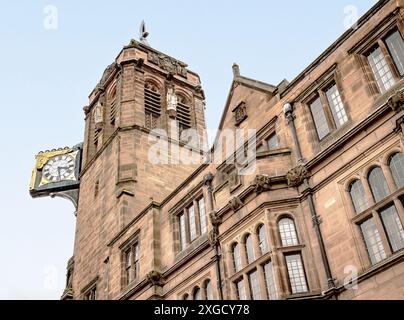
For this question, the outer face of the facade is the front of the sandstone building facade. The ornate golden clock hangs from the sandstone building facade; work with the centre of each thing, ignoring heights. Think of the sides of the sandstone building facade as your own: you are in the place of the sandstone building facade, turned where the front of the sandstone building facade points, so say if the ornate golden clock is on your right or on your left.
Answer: on your right

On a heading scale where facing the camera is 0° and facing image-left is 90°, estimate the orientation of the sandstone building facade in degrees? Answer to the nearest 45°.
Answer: approximately 45°
